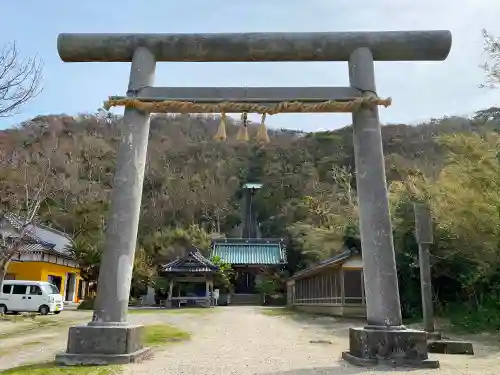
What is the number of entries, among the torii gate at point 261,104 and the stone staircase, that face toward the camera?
2

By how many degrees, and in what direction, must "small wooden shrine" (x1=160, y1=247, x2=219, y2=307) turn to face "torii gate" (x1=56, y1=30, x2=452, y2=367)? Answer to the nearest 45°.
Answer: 0° — it already faces it

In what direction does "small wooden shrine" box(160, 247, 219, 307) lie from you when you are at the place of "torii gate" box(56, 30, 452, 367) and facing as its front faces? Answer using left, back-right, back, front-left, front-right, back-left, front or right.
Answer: back

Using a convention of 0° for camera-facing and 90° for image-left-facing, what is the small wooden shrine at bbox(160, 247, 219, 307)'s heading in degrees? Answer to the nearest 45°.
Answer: approximately 0°

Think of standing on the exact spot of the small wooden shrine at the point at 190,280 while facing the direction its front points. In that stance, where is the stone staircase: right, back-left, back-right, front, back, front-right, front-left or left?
back-left

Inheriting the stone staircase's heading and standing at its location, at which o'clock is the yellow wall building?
The yellow wall building is roughly at 2 o'clock from the stone staircase.

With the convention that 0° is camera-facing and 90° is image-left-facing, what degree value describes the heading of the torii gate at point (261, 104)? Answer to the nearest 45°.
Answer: approximately 0°

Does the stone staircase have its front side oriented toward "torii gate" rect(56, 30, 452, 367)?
yes
